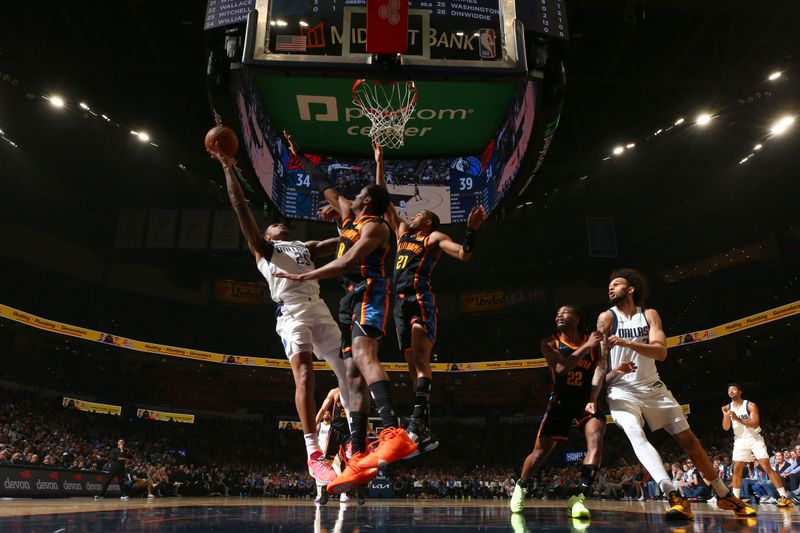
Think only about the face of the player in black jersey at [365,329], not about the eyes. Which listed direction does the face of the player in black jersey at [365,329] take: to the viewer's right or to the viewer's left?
to the viewer's left

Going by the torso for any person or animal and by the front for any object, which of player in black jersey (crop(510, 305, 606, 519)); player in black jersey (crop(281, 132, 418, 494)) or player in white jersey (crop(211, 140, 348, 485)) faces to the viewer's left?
player in black jersey (crop(281, 132, 418, 494))

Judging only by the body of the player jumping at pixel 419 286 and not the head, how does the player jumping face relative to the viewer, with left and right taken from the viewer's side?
facing the viewer and to the left of the viewer

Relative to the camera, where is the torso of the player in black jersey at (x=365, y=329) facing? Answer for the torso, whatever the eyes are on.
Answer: to the viewer's left

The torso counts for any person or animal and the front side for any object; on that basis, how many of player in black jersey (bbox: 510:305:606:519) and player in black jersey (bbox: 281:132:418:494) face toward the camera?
1

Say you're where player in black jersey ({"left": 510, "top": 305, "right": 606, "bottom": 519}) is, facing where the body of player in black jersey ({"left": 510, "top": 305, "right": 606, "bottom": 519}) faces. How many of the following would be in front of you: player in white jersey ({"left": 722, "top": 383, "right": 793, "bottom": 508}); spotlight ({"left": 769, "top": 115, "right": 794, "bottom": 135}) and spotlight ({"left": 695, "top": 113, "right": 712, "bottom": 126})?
0

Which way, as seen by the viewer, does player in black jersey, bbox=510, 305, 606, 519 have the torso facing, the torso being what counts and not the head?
toward the camera

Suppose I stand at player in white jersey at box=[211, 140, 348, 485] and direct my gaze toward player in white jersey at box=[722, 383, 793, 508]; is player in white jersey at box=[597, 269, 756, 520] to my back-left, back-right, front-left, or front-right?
front-right

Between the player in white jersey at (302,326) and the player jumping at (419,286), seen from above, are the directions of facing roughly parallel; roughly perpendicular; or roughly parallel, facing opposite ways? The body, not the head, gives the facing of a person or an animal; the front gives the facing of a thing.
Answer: roughly perpendicular

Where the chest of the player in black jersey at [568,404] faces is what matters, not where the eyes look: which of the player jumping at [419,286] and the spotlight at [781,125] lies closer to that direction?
the player jumping

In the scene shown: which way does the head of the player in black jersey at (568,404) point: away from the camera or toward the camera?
toward the camera
